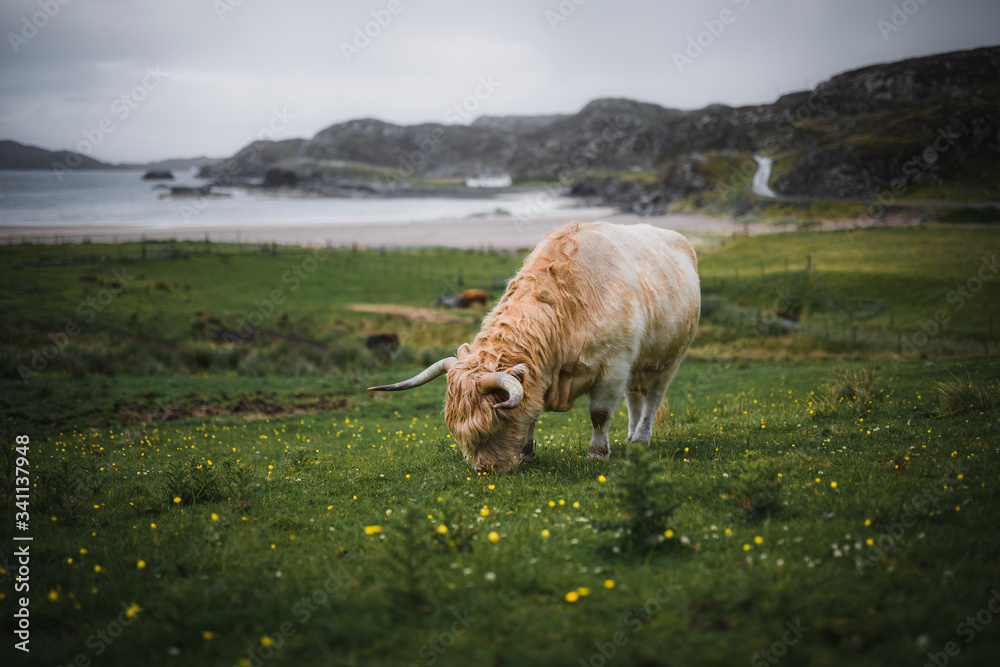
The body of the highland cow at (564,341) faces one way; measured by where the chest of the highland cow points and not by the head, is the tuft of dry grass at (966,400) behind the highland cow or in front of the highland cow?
behind

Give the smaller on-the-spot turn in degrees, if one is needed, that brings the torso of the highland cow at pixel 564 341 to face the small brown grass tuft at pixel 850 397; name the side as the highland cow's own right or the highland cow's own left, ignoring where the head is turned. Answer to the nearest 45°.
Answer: approximately 180°

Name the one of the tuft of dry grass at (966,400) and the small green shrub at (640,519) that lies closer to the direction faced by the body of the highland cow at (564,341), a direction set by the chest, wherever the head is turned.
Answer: the small green shrub

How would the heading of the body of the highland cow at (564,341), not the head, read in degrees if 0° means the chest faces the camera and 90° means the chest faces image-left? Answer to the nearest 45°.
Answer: approximately 45°

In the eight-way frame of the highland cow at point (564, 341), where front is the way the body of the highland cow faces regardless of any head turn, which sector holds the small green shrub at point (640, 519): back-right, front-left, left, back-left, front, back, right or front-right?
front-left

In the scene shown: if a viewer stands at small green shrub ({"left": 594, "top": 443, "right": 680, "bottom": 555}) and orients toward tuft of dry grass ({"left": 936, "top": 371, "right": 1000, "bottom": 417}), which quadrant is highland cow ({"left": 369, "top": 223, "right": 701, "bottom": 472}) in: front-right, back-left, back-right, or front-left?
front-left
